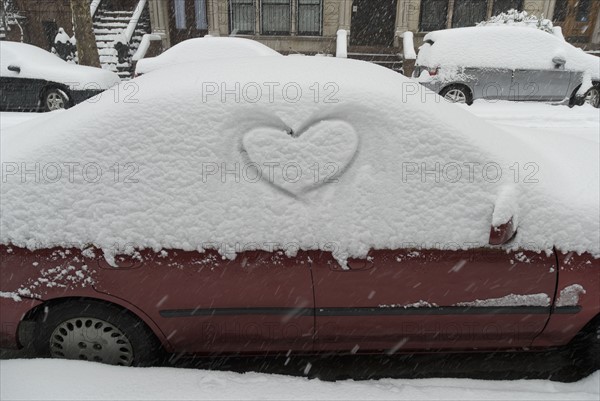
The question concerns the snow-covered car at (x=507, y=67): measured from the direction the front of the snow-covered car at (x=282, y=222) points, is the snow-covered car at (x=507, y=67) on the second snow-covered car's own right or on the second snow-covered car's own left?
on the second snow-covered car's own left

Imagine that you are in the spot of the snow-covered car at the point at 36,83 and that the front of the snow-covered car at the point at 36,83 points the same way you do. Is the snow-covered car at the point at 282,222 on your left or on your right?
on your right

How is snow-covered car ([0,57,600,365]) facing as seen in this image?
to the viewer's right

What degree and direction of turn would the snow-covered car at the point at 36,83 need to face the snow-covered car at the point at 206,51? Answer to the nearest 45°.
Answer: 0° — it already faces it

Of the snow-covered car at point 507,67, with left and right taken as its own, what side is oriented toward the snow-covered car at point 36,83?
back

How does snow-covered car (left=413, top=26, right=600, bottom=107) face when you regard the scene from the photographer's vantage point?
facing to the right of the viewer

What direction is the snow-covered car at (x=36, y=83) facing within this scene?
to the viewer's right

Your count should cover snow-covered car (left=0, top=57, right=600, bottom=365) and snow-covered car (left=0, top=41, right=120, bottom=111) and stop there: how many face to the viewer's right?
2
